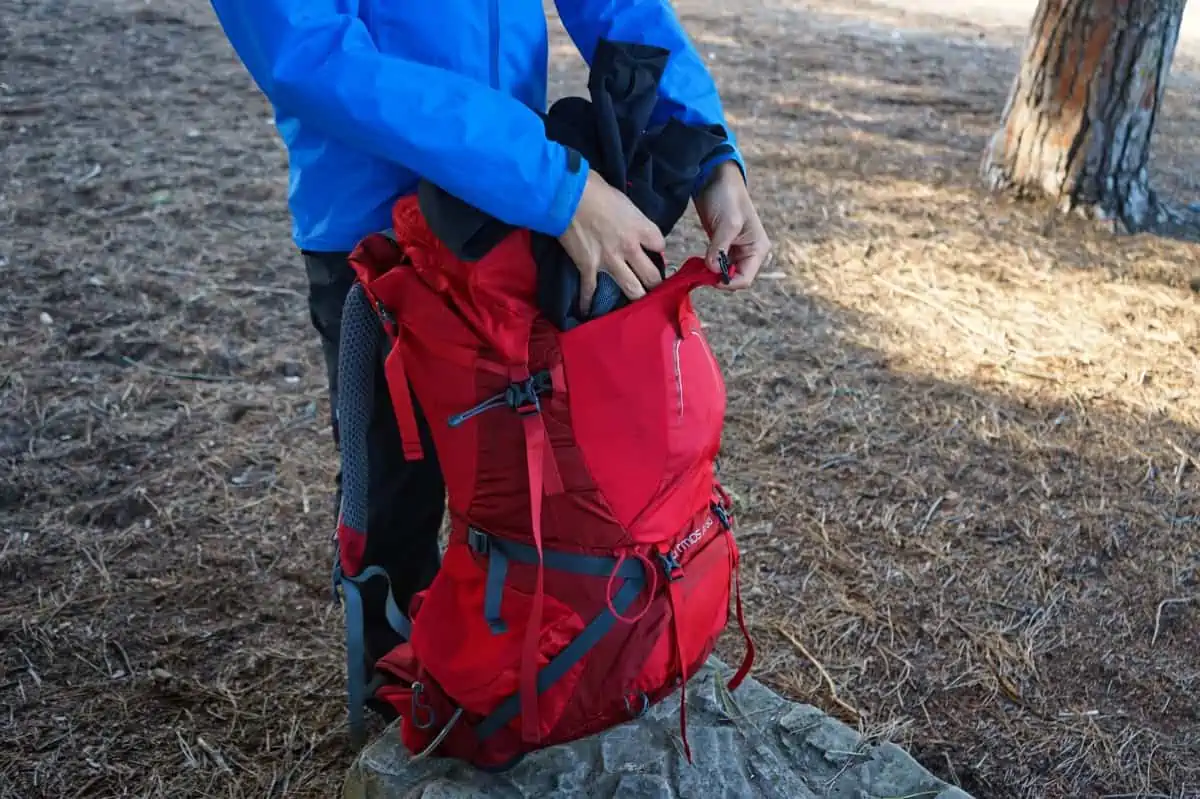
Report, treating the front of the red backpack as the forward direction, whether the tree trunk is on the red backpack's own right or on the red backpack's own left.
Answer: on the red backpack's own left

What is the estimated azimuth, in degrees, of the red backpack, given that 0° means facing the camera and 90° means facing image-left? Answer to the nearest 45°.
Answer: approximately 315°
